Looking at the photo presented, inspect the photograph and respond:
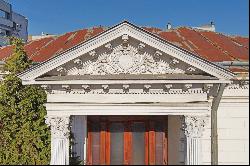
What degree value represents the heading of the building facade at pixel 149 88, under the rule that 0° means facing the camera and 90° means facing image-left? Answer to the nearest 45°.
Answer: approximately 0°

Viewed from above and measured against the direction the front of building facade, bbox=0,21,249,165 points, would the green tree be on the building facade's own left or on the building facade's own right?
on the building facade's own right
